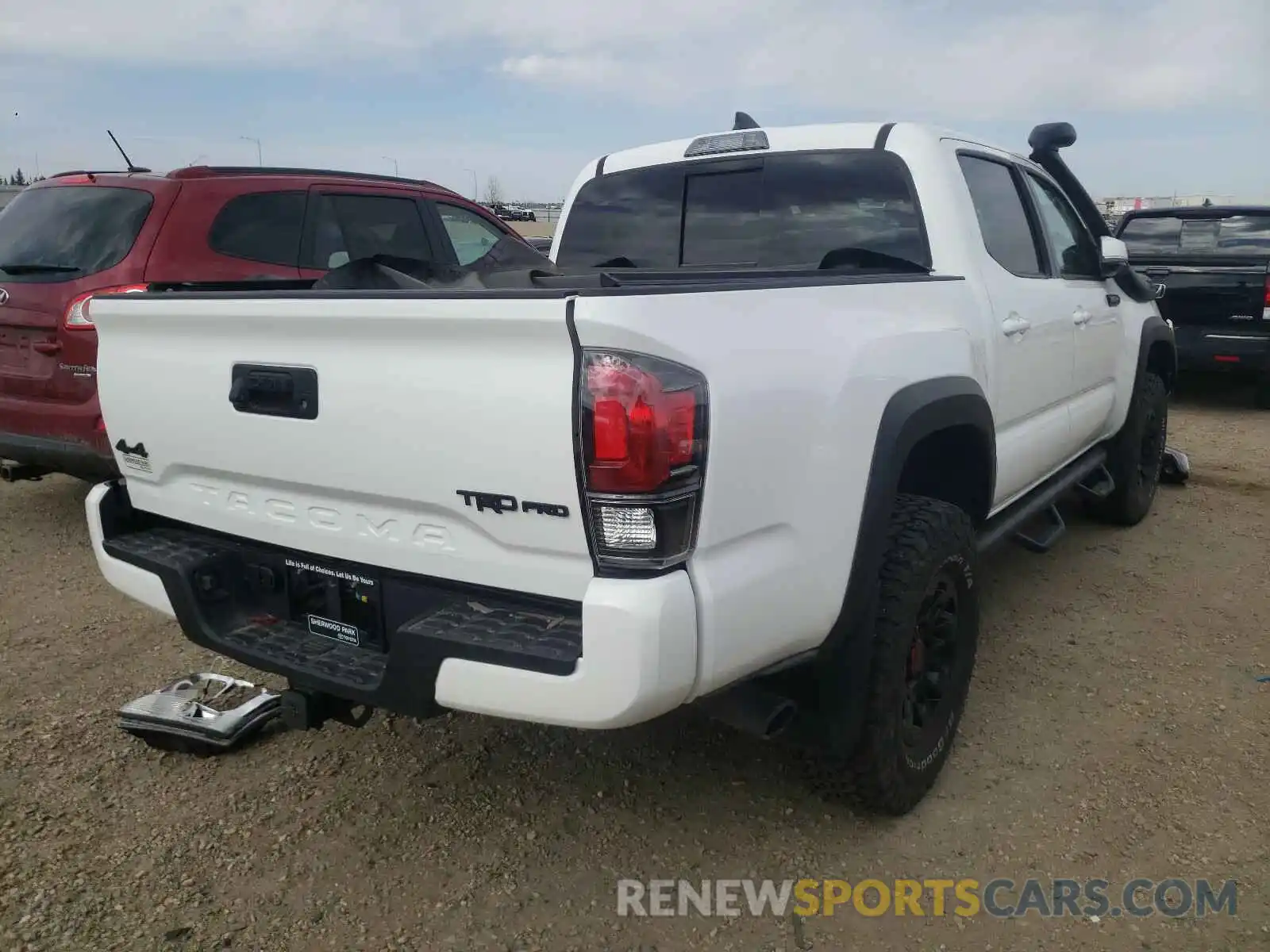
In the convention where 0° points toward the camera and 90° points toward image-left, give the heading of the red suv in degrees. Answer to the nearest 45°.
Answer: approximately 225°

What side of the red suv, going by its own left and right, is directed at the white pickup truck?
right

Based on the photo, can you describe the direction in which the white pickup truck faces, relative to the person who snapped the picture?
facing away from the viewer and to the right of the viewer

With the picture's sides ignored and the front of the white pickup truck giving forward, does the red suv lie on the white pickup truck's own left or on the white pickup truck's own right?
on the white pickup truck's own left
